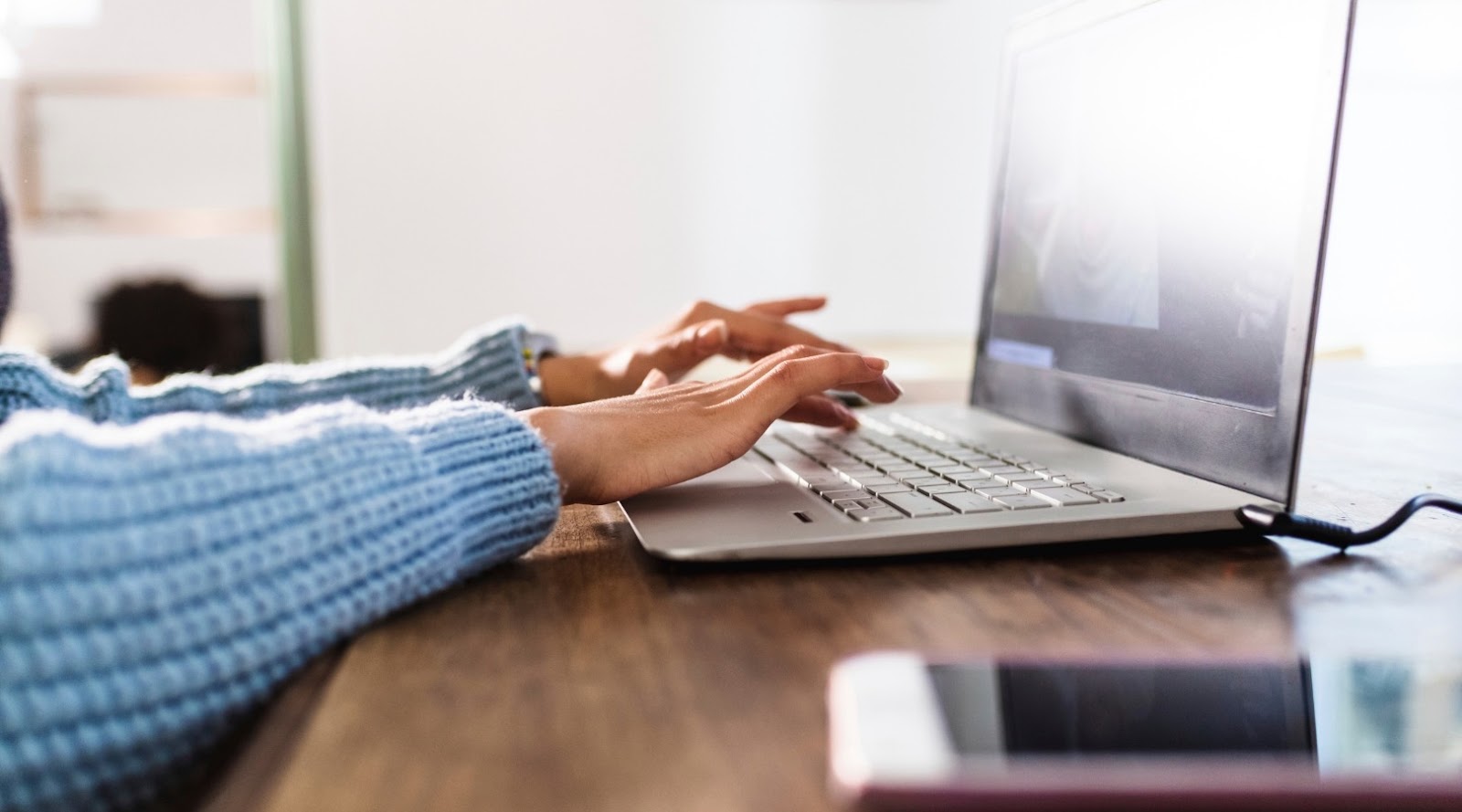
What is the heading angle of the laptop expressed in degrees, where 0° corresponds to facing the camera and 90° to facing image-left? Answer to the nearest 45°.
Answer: approximately 45°
